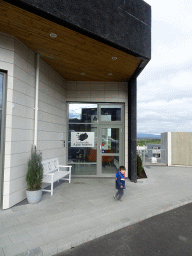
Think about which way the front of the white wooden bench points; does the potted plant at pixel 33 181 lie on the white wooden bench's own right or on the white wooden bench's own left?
on the white wooden bench's own right

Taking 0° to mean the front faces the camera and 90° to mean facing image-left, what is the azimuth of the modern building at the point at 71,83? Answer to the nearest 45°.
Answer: approximately 0°

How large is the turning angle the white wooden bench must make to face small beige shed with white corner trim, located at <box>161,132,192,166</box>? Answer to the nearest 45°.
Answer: approximately 90° to its left
